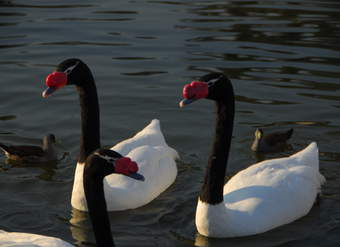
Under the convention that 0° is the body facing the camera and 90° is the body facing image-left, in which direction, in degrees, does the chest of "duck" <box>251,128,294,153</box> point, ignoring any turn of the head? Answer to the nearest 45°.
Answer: approximately 90°

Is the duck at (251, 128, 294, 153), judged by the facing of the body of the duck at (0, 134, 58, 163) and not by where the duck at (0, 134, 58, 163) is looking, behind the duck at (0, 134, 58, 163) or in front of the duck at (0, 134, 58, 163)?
in front

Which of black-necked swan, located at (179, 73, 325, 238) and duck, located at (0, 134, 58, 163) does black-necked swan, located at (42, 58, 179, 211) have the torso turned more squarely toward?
the duck

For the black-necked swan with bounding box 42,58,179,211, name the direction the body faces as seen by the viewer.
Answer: to the viewer's left

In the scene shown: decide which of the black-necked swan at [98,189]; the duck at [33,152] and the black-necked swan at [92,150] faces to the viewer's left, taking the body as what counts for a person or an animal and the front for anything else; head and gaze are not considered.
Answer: the black-necked swan at [92,150]

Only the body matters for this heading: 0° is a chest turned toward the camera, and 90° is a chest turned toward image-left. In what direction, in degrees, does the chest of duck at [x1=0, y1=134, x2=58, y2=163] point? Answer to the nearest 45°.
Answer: approximately 270°

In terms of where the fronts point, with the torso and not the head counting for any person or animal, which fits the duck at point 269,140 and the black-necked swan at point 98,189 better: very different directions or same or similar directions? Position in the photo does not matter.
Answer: very different directions

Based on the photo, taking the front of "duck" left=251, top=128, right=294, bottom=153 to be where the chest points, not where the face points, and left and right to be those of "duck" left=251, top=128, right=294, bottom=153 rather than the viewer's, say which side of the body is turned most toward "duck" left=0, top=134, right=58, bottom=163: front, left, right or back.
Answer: front

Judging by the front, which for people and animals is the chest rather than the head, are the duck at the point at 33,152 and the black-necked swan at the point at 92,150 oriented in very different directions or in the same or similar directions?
very different directions

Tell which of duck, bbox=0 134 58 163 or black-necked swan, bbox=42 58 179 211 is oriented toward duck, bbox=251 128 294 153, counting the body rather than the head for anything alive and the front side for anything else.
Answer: duck, bbox=0 134 58 163

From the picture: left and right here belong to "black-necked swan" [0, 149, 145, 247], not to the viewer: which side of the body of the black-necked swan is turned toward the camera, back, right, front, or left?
right

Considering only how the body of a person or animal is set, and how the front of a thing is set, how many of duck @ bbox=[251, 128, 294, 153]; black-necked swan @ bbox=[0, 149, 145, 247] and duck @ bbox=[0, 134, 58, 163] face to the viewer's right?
2

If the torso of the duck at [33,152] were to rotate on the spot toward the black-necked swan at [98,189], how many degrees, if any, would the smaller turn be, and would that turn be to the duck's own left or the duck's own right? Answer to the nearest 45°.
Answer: approximately 90° to the duck's own right

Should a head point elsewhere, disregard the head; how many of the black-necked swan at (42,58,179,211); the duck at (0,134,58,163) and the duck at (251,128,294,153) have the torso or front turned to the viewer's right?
1
